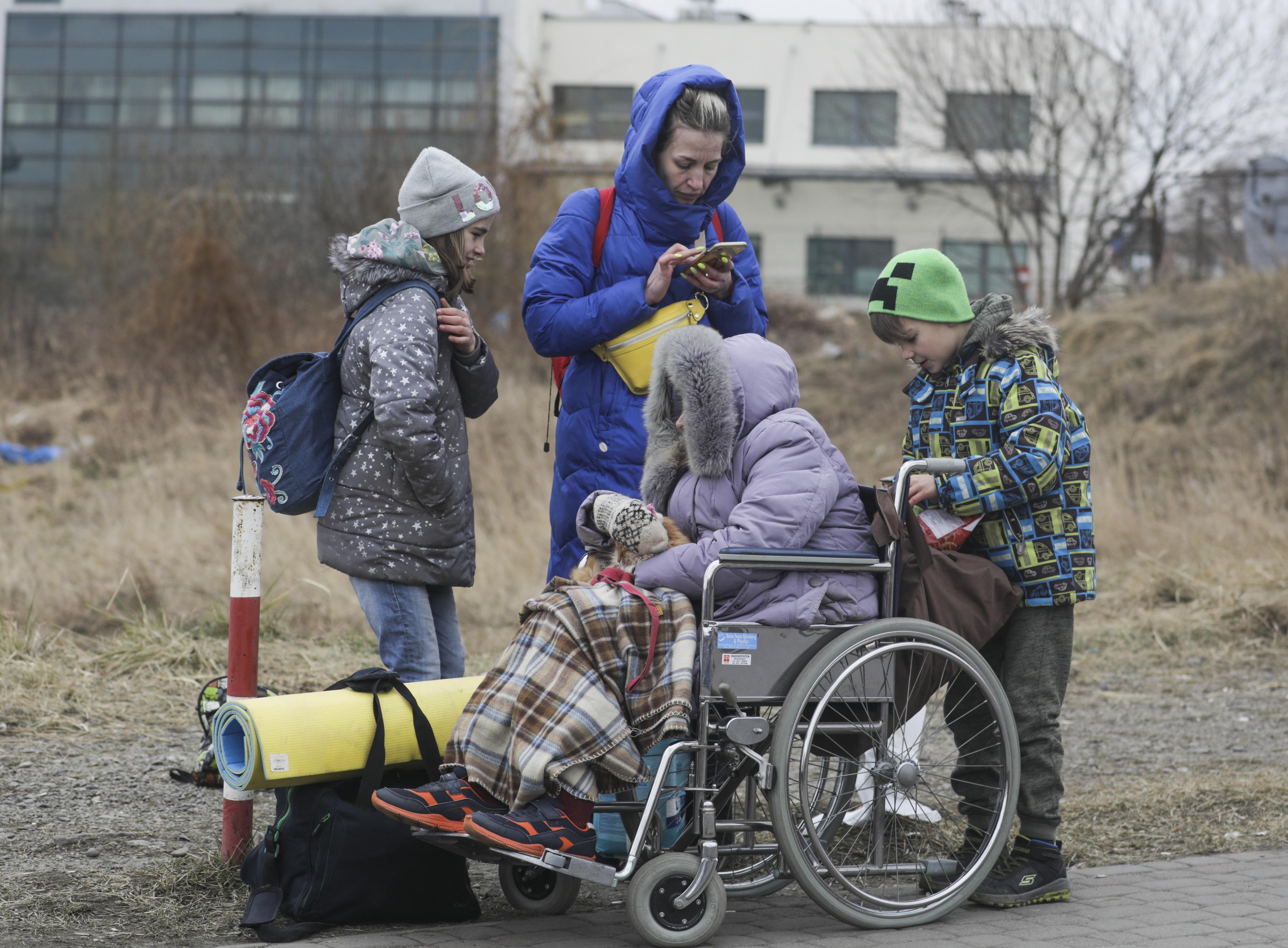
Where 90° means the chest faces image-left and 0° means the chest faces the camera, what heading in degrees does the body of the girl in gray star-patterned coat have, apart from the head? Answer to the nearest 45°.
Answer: approximately 270°

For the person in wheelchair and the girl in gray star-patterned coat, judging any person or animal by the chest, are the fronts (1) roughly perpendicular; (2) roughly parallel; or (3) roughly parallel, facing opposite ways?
roughly parallel, facing opposite ways

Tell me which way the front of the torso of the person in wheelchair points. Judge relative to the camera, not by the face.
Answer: to the viewer's left

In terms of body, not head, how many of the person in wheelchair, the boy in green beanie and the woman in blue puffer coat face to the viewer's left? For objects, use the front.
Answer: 2

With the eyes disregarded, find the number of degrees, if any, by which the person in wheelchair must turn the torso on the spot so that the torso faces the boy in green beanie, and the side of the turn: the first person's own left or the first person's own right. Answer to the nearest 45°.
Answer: approximately 180°

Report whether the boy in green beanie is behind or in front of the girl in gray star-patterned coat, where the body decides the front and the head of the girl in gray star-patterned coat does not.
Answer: in front

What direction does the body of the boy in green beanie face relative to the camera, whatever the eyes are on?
to the viewer's left

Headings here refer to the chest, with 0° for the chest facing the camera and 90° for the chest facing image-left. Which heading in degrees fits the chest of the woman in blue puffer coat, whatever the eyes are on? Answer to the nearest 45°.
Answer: approximately 315°

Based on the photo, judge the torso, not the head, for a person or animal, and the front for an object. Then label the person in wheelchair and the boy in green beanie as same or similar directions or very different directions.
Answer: same or similar directions

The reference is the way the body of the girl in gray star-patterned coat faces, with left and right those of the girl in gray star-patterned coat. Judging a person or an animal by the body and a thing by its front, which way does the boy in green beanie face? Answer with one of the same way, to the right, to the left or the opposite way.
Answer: the opposite way

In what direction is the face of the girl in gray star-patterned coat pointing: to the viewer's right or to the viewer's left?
to the viewer's right

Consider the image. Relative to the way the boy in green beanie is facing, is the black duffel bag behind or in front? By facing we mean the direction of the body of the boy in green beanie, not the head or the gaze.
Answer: in front

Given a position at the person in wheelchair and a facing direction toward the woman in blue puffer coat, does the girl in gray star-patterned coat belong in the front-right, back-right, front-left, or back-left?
front-left
